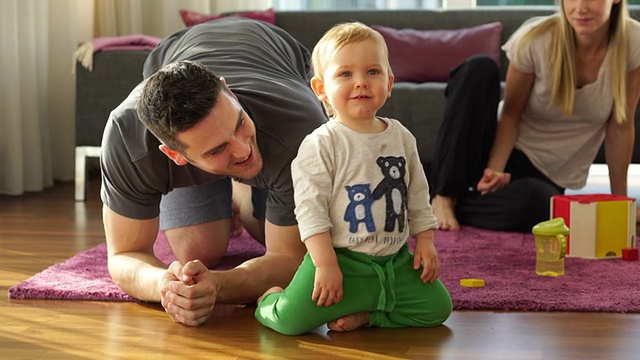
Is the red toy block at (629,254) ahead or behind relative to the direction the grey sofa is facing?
ahead

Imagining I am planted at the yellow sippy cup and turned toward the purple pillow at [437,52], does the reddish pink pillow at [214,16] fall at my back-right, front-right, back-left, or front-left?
front-left

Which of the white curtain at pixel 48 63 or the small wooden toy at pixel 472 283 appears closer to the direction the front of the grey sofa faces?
the small wooden toy

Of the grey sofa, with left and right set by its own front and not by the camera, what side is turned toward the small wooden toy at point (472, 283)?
front

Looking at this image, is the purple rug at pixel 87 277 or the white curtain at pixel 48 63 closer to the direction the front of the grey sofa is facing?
the purple rug

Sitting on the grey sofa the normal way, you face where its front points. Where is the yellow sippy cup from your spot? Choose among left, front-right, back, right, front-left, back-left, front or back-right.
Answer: front

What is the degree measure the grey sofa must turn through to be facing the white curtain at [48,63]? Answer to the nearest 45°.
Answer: approximately 90° to its right

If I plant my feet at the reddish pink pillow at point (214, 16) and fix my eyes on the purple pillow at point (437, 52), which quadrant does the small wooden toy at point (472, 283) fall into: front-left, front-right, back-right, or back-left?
front-right

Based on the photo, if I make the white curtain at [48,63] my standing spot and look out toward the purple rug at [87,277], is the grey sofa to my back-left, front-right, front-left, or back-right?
front-left

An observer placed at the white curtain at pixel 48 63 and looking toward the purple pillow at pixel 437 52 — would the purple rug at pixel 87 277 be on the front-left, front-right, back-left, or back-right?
front-right

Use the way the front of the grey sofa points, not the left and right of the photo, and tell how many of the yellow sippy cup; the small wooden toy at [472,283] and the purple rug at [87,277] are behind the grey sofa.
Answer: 0

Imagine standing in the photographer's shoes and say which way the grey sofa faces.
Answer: facing the viewer
